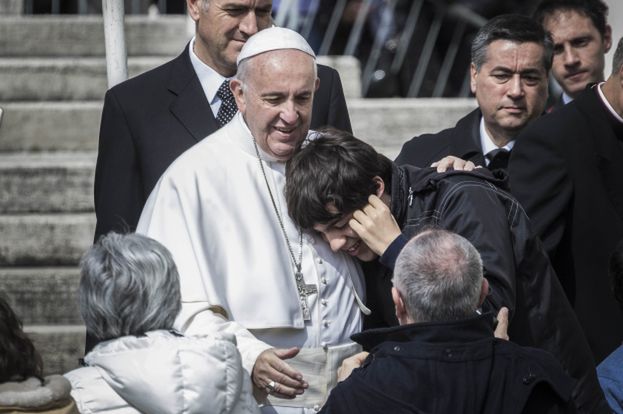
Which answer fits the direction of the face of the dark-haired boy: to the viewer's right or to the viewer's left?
to the viewer's left

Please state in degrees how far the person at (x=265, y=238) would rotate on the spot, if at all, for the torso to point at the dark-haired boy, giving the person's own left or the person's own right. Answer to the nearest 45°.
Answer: approximately 45° to the person's own left

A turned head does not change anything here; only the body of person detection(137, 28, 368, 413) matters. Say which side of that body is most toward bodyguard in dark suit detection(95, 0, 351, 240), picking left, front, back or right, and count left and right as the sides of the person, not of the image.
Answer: back

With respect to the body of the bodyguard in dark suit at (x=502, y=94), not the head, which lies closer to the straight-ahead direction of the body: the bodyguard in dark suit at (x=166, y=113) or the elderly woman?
the elderly woman

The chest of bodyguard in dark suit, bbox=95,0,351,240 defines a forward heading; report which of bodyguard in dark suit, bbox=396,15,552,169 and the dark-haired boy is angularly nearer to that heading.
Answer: the dark-haired boy

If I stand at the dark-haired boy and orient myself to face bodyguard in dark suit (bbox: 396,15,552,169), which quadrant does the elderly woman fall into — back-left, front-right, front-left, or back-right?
back-left

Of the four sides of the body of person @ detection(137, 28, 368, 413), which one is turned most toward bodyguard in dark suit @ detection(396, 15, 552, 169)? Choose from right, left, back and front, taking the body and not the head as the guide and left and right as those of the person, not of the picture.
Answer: left

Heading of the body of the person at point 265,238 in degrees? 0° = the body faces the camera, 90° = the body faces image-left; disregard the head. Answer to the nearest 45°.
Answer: approximately 315°

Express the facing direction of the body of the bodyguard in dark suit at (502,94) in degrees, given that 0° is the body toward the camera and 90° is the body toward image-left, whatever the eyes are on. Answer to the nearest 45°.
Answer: approximately 0°
